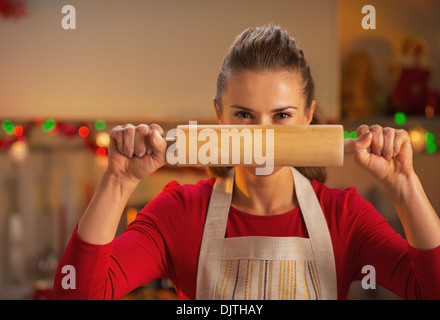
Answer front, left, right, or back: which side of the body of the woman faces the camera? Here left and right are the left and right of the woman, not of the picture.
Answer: front

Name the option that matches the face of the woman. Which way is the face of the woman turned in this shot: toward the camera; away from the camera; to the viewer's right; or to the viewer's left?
toward the camera
